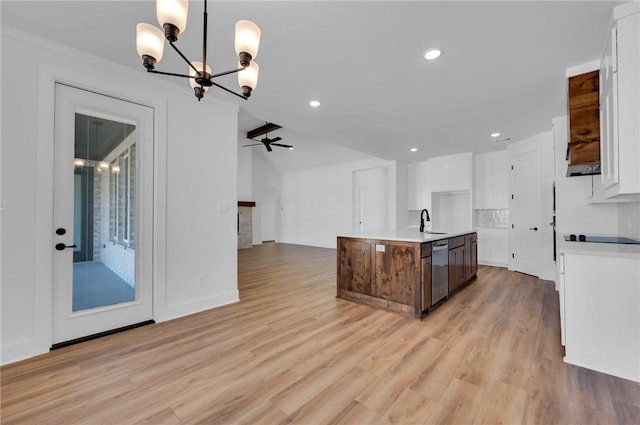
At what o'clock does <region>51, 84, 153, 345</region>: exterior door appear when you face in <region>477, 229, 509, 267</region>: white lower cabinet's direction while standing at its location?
The exterior door is roughly at 1 o'clock from the white lower cabinet.

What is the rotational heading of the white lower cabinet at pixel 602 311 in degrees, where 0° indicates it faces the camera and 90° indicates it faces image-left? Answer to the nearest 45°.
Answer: approximately 90°

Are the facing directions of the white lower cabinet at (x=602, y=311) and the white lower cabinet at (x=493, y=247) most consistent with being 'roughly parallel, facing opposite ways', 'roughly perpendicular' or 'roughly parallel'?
roughly perpendicular

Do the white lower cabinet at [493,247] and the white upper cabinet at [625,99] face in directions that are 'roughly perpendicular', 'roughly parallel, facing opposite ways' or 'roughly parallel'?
roughly perpendicular

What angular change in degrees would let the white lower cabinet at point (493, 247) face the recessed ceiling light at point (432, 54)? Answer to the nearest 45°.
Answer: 0° — it already faces it

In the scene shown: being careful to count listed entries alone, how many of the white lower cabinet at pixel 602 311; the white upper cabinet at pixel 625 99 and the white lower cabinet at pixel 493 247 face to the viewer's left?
2

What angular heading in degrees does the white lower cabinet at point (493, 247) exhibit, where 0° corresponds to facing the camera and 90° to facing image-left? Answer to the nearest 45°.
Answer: approximately 0°

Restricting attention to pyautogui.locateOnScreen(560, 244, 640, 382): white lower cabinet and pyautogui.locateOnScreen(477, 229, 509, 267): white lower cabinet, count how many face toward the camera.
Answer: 1

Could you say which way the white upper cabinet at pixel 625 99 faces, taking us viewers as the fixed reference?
facing to the left of the viewer

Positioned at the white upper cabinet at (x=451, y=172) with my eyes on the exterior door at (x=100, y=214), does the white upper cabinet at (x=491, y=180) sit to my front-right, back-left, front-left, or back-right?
back-left

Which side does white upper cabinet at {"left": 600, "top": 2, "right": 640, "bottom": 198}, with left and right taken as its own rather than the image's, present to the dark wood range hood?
right
